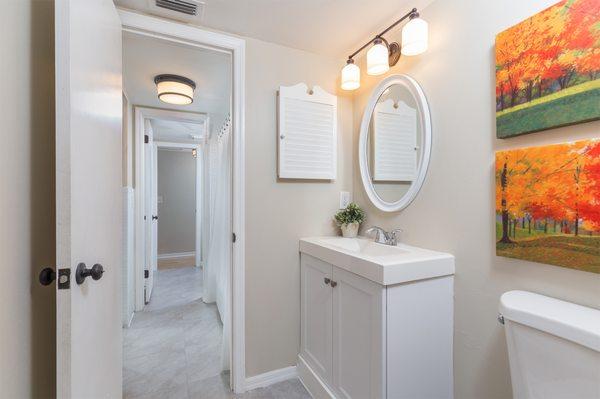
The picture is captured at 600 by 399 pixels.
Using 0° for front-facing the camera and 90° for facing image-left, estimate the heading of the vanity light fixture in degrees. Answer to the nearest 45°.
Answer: approximately 45°

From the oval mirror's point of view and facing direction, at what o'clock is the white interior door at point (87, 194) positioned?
The white interior door is roughly at 12 o'clock from the oval mirror.
